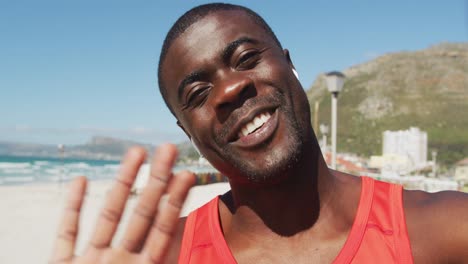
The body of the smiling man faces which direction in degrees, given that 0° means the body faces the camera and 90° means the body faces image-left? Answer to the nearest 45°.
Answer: approximately 0°
